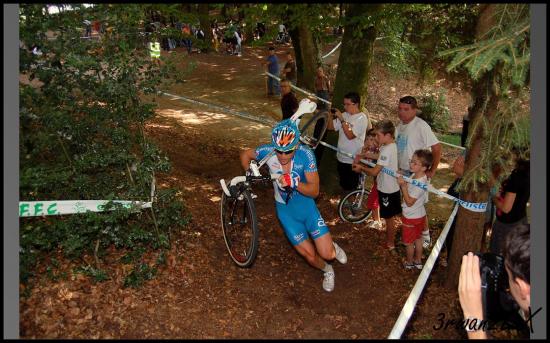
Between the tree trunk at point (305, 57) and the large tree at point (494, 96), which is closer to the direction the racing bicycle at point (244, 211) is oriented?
the large tree

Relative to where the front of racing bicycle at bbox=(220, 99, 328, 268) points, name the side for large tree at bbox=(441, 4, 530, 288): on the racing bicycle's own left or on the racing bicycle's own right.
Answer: on the racing bicycle's own left

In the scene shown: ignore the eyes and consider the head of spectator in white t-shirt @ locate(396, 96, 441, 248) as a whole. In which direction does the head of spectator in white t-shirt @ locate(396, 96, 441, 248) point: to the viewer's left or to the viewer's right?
to the viewer's left

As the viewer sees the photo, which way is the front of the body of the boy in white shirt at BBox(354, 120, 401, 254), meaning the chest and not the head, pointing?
to the viewer's left

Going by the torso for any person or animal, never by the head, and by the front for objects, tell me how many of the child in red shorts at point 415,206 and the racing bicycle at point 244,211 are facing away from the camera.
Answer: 0
